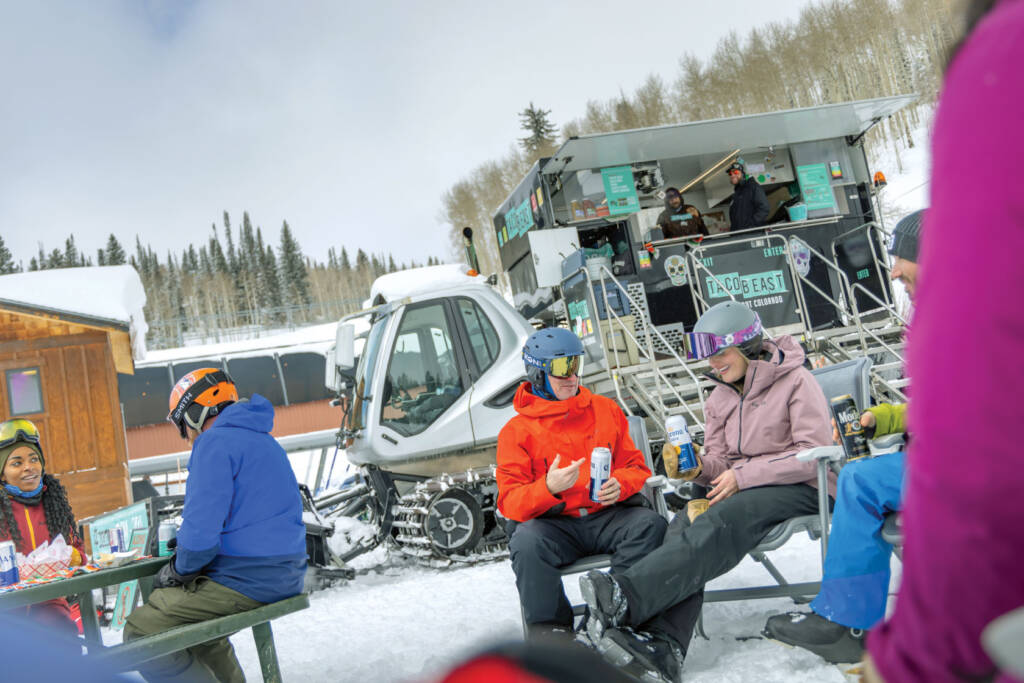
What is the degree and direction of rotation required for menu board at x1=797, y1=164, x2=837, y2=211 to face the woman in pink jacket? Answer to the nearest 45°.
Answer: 0° — it already faces them

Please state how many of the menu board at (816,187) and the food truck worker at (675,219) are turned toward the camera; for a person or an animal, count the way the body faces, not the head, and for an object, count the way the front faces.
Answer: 2

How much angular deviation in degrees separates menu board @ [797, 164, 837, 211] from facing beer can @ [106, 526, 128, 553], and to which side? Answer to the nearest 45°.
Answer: approximately 45° to its right

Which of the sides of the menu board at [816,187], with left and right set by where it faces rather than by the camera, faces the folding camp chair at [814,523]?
front

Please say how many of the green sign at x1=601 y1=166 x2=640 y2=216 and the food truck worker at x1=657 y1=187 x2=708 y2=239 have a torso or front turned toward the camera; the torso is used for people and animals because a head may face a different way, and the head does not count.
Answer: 2

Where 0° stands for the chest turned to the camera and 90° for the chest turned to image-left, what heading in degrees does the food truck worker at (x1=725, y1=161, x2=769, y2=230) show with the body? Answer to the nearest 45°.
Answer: approximately 45°

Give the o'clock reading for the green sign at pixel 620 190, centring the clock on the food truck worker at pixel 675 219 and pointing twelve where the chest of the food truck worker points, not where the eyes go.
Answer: The green sign is roughly at 2 o'clock from the food truck worker.

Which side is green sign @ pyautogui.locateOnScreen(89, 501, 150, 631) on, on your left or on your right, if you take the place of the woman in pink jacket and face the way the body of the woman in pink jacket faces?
on your right

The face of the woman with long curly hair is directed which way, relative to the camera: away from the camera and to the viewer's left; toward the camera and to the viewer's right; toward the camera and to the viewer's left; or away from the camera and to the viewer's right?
toward the camera and to the viewer's right

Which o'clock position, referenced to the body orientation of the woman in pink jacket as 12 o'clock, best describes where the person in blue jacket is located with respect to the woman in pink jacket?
The person in blue jacket is roughly at 1 o'clock from the woman in pink jacket.

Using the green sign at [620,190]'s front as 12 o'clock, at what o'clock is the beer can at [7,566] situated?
The beer can is roughly at 1 o'clock from the green sign.

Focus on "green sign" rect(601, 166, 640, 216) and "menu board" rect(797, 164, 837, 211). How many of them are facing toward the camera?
2

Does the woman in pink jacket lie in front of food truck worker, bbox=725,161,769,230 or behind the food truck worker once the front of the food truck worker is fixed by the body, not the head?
in front

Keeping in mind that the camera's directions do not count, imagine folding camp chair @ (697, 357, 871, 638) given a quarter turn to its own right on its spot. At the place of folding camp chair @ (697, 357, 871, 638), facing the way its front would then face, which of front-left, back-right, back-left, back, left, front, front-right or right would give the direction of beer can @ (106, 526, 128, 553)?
front-left

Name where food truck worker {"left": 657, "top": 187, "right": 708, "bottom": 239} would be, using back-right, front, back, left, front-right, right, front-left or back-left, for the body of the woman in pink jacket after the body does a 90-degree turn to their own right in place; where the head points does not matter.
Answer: front-right

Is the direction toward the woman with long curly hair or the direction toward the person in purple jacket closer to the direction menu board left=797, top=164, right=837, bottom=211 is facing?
the person in purple jacket
